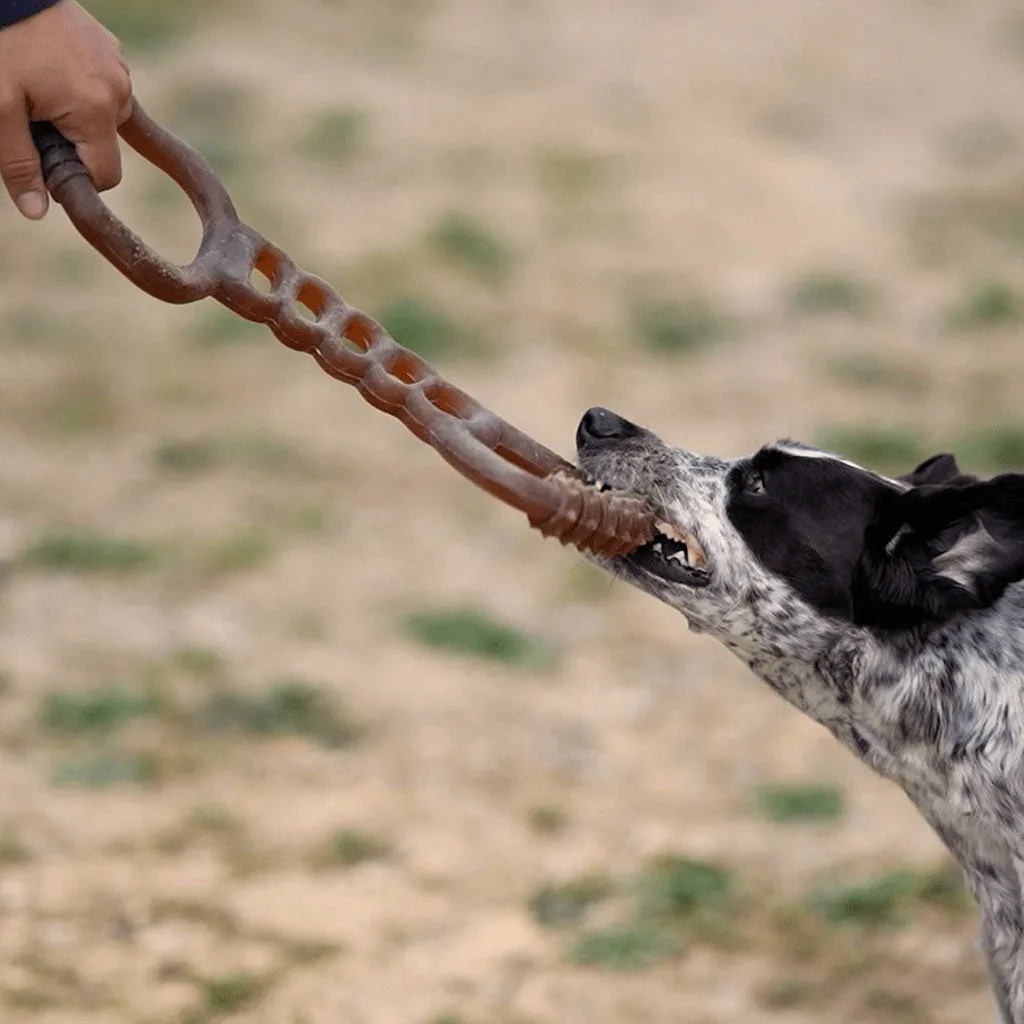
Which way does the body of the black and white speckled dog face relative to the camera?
to the viewer's left
